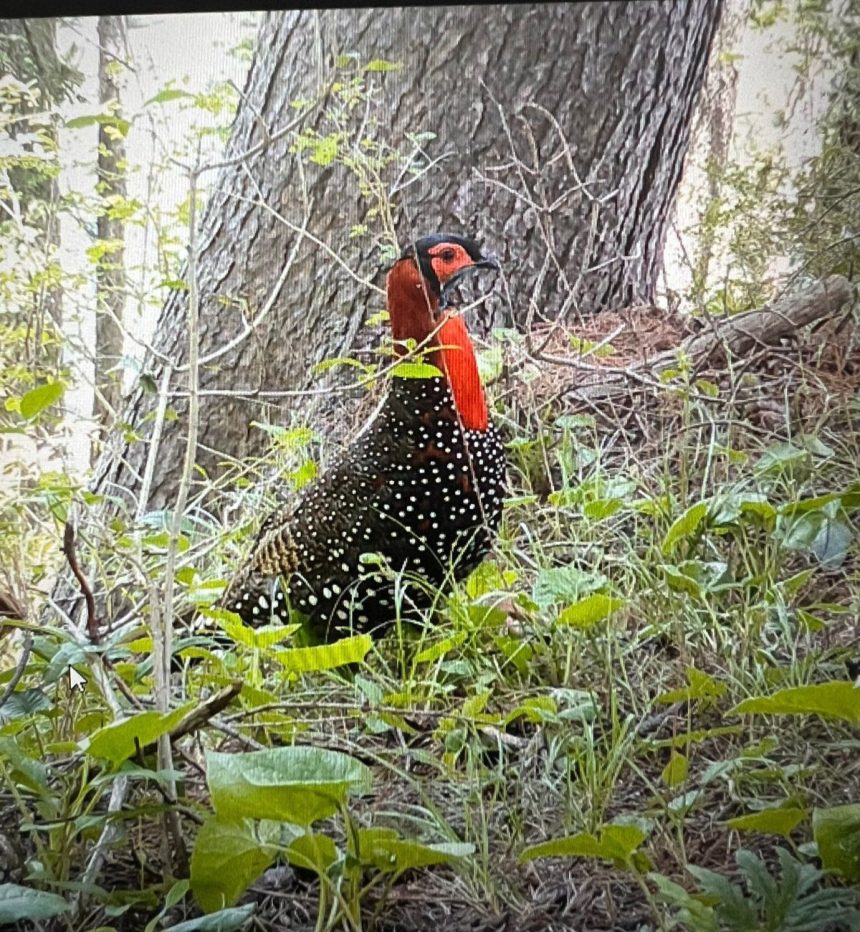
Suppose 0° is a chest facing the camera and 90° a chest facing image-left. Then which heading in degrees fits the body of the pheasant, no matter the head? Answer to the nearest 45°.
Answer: approximately 270°
